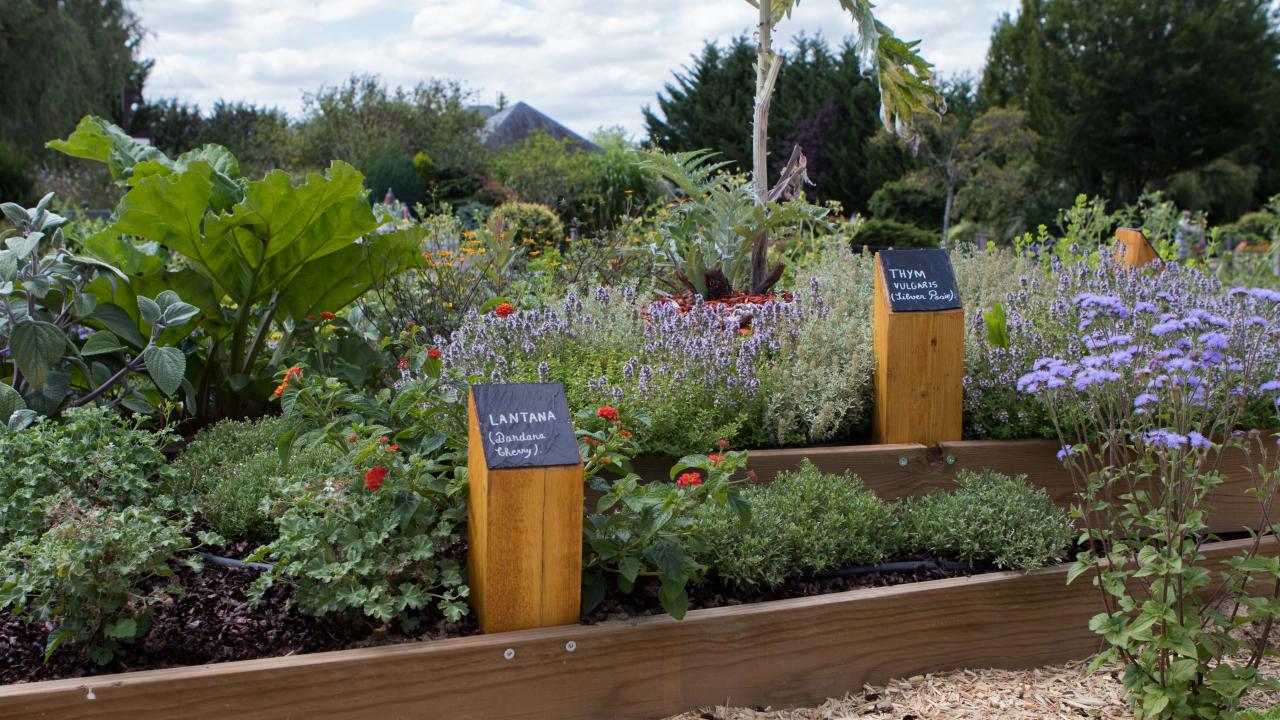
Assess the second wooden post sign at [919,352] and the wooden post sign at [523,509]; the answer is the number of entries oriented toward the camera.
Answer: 2

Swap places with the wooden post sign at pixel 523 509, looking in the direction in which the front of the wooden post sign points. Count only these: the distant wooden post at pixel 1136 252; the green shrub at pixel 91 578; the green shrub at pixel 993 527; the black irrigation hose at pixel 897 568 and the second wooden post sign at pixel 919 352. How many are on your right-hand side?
1

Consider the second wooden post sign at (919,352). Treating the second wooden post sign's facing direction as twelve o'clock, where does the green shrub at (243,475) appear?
The green shrub is roughly at 2 o'clock from the second wooden post sign.

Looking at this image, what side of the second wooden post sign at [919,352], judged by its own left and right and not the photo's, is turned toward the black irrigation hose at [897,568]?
front

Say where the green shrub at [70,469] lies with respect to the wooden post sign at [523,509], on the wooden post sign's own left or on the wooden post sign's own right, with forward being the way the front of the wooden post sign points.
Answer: on the wooden post sign's own right

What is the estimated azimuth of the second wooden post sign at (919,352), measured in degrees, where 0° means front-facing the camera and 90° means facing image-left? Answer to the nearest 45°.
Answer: approximately 0°

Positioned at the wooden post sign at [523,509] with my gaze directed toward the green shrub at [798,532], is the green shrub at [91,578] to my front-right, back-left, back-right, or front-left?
back-left

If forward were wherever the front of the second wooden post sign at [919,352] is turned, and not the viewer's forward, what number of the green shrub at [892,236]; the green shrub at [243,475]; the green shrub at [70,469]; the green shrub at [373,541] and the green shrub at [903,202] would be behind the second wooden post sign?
2

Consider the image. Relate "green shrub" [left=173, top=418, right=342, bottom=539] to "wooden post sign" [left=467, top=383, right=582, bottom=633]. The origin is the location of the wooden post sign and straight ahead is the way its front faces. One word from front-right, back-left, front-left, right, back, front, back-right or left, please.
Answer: back-right

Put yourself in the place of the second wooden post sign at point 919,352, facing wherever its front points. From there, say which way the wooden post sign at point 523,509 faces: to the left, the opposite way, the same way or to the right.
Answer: the same way

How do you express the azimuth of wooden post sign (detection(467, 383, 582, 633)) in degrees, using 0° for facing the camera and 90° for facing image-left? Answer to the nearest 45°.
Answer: approximately 0°

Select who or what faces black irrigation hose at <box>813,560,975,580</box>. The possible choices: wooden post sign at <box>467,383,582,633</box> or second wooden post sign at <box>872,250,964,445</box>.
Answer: the second wooden post sign

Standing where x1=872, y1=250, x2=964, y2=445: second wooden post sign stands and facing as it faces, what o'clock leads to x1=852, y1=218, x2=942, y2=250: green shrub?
The green shrub is roughly at 6 o'clock from the second wooden post sign.

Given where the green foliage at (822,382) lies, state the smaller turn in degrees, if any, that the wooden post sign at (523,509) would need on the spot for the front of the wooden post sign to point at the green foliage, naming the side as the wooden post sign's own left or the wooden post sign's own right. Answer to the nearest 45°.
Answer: approximately 135° to the wooden post sign's own left
